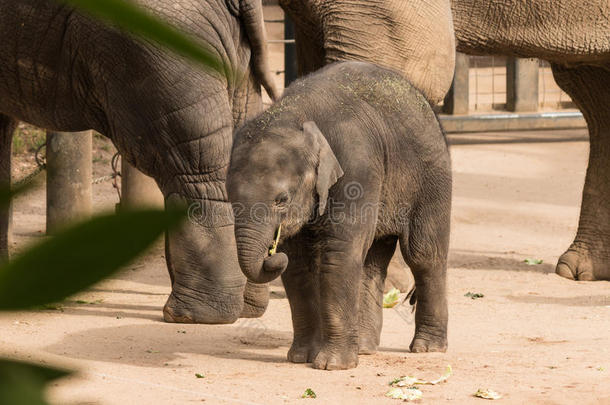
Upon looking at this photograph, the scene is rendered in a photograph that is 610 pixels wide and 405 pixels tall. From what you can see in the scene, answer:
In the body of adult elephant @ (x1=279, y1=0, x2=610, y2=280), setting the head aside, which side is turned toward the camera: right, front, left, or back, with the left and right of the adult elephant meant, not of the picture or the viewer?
left

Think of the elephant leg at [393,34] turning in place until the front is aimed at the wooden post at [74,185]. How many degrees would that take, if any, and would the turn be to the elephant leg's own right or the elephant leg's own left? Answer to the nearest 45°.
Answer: approximately 45° to the elephant leg's own right

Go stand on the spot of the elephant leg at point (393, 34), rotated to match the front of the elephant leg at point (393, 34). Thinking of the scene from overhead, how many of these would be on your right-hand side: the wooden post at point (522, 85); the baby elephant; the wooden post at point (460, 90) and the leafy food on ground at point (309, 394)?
2

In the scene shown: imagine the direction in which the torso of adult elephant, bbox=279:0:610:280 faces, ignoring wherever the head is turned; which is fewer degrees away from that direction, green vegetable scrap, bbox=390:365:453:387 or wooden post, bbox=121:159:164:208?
the wooden post

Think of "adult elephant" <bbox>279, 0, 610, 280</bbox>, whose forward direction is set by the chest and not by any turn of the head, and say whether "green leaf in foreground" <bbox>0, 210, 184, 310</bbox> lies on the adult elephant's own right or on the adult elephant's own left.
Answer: on the adult elephant's own left

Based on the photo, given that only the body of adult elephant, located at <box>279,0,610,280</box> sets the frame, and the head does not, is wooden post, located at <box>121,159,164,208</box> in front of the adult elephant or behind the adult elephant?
in front
